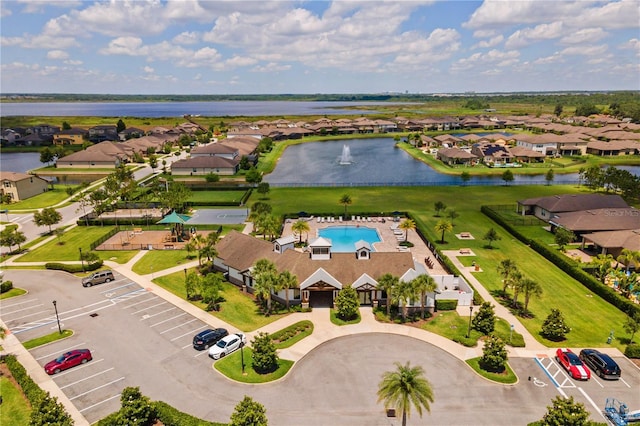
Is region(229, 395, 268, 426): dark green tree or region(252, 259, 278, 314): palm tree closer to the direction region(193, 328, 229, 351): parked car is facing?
the palm tree

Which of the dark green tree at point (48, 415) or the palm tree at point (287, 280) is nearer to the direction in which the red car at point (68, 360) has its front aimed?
the dark green tree

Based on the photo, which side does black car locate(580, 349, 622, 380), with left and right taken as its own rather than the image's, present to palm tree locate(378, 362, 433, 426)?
left

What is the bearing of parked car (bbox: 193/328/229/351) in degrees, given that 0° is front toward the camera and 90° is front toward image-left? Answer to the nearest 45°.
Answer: approximately 225°

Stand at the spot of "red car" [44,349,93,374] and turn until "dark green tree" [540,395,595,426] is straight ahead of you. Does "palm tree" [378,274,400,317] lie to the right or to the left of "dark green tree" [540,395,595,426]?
left

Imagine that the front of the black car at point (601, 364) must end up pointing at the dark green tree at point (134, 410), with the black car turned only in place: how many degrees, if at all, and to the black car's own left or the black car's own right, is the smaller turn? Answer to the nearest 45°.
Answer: approximately 90° to the black car's own left

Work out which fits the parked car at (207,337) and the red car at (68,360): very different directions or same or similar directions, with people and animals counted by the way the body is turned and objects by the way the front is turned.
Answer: very different directions

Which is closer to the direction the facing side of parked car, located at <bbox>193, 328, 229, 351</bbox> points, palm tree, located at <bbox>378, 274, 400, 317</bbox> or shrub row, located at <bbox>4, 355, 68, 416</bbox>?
the palm tree

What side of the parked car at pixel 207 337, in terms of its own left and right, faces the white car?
right

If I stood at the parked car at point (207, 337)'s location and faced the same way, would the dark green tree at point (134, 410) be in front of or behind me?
behind

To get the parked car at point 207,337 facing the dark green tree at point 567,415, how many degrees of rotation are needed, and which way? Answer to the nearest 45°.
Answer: approximately 90° to its right
